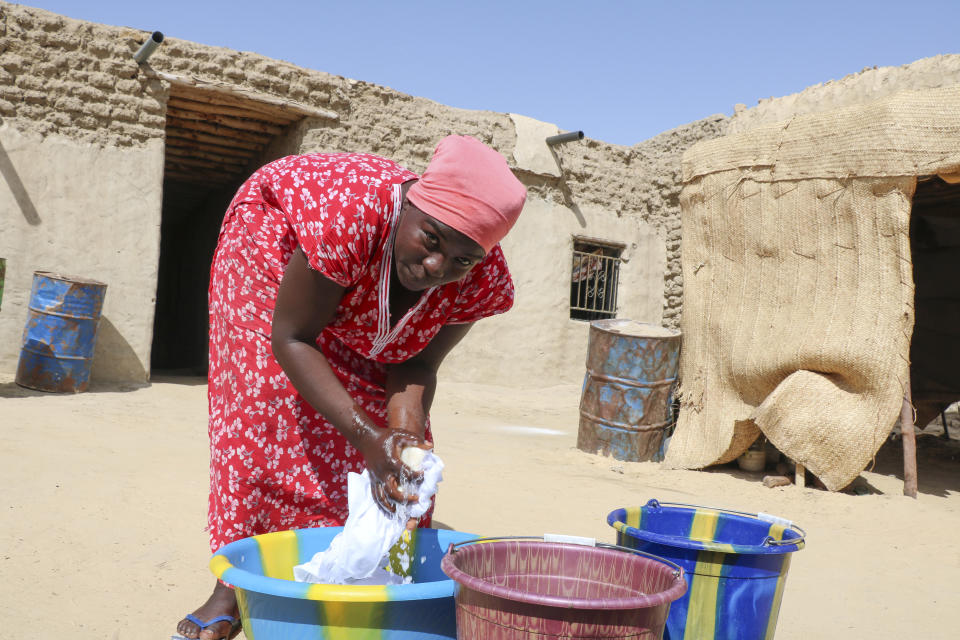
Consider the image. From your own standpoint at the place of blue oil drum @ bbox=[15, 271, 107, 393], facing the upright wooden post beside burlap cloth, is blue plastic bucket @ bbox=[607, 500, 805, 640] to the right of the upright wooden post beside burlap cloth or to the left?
right

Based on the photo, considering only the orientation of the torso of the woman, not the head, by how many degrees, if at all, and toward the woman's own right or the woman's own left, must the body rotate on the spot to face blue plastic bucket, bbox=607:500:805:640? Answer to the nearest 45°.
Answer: approximately 45° to the woman's own left

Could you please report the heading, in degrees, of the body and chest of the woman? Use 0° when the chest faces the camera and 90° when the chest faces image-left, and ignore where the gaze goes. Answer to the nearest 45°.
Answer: approximately 315°

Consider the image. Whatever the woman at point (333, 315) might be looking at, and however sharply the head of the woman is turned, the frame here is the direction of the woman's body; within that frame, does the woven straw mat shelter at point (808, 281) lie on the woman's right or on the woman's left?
on the woman's left

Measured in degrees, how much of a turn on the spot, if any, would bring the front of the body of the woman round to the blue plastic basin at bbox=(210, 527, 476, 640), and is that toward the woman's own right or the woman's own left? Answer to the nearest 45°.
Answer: approximately 45° to the woman's own right

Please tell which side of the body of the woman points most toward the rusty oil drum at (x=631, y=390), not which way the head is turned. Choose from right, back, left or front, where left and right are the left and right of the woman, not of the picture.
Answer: left

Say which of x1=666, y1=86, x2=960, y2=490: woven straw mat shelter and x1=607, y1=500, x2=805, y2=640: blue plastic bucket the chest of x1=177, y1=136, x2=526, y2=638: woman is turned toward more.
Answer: the blue plastic bucket

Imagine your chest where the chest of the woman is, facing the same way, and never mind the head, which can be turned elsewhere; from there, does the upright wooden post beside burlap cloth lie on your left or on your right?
on your left

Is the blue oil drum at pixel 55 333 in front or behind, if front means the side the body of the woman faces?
behind

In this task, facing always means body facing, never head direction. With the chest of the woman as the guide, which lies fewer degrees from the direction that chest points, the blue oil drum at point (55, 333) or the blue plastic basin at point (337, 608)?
the blue plastic basin

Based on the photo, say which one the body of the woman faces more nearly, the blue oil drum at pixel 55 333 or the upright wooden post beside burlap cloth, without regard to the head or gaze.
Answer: the upright wooden post beside burlap cloth
